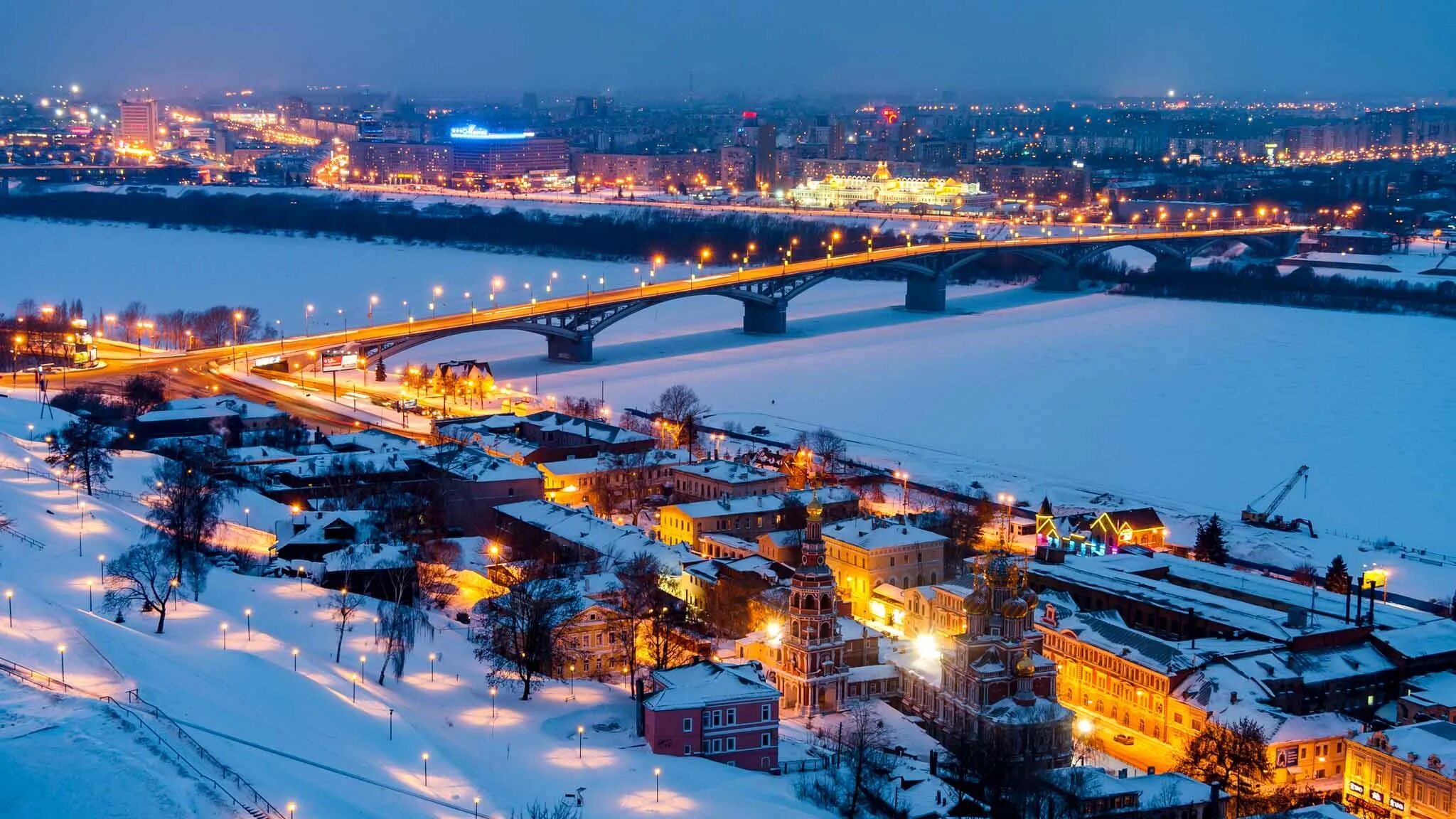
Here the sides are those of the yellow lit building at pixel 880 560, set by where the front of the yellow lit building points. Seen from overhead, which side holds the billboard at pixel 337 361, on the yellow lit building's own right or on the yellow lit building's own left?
on the yellow lit building's own right

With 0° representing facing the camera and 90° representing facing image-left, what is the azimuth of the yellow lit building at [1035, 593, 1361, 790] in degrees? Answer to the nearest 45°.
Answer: approximately 45°

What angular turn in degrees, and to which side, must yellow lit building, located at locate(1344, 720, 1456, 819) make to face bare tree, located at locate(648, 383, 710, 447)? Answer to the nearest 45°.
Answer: approximately 90° to its right

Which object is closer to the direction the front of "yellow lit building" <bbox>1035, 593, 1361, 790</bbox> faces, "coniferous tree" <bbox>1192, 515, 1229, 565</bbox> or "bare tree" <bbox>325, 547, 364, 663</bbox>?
the bare tree

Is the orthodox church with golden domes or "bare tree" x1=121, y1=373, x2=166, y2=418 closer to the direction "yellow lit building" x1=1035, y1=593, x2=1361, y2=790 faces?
the orthodox church with golden domes

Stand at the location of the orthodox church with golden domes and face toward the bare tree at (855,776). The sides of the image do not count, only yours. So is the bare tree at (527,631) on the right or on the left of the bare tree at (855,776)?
right
